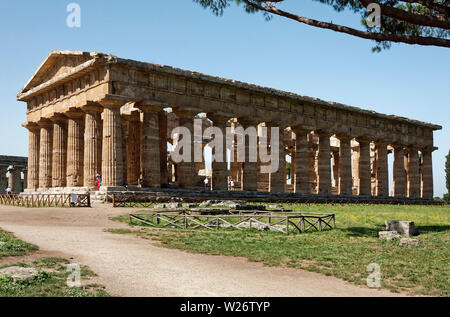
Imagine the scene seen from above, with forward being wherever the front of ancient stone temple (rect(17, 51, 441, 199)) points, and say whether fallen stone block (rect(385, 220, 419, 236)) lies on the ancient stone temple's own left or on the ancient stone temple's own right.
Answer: on the ancient stone temple's own left

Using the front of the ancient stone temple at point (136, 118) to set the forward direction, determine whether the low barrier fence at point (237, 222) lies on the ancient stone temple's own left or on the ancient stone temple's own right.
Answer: on the ancient stone temple's own left

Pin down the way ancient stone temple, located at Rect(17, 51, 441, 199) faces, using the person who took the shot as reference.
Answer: facing the viewer and to the left of the viewer

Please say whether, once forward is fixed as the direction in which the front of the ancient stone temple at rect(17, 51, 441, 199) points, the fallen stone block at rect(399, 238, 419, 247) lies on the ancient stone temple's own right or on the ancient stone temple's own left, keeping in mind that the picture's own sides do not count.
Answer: on the ancient stone temple's own left

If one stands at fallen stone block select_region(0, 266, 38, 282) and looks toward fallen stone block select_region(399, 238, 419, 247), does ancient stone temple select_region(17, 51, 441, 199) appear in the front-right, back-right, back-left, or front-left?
front-left

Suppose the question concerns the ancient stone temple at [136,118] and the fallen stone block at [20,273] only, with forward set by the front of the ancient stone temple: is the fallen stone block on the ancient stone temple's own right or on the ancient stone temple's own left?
on the ancient stone temple's own left

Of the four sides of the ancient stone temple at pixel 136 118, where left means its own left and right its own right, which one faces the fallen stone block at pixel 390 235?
left

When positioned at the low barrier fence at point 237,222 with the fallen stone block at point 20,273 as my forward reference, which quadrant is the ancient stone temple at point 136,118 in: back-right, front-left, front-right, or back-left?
back-right
